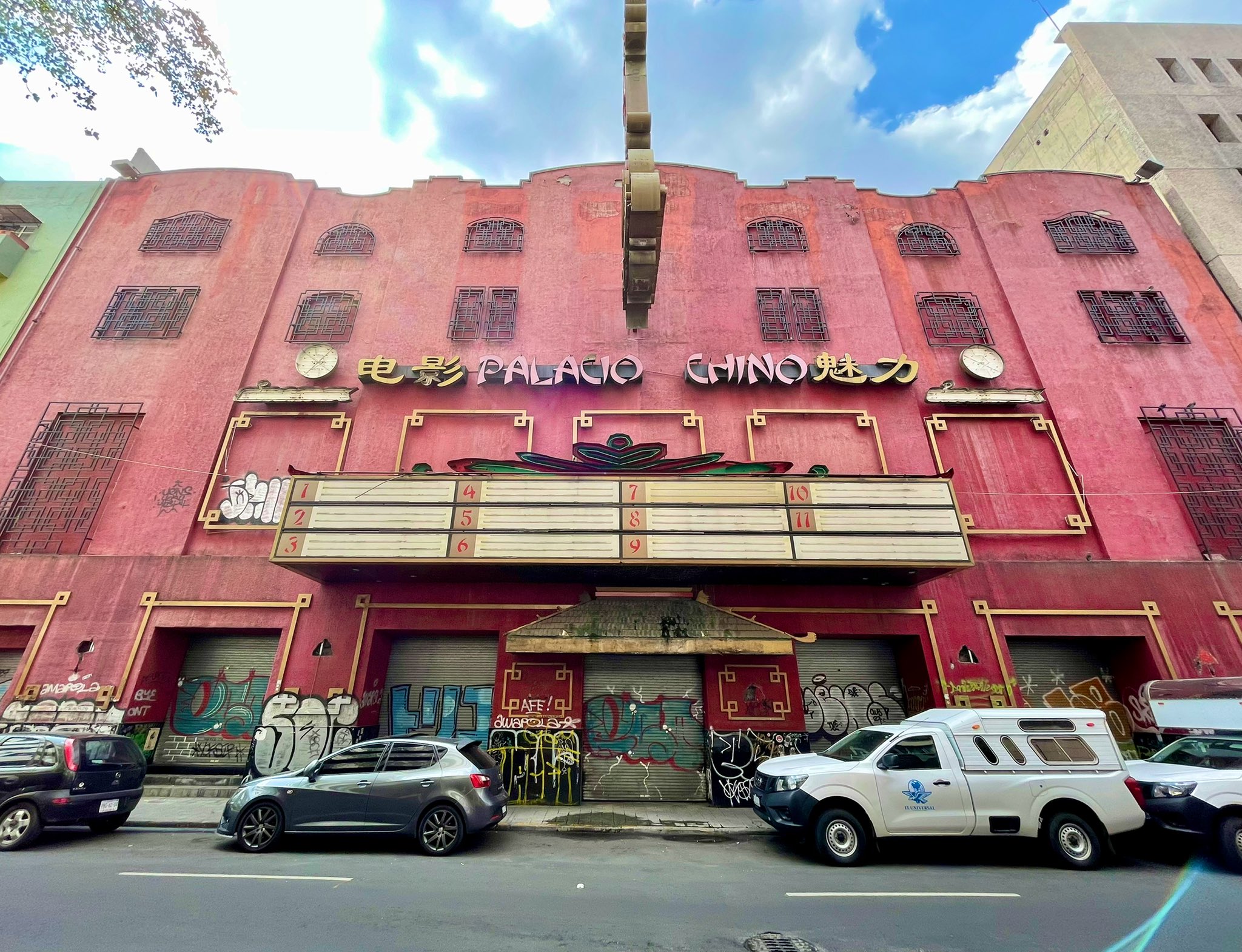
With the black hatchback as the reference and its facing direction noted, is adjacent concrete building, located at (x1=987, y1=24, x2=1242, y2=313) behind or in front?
behind

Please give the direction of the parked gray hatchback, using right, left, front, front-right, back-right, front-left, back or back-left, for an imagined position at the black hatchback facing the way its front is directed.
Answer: back

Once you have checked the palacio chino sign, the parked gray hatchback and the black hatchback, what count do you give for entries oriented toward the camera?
1

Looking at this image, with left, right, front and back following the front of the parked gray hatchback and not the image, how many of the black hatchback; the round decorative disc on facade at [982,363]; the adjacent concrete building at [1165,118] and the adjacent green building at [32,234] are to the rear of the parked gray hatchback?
2

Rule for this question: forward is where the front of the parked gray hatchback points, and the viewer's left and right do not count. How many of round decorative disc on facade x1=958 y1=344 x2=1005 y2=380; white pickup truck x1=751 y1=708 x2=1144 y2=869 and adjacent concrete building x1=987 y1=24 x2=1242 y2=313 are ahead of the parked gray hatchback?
0

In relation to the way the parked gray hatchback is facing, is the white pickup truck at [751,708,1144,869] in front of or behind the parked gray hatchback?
behind

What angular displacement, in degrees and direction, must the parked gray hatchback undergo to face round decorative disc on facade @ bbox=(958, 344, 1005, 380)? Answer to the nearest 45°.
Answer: approximately 180°

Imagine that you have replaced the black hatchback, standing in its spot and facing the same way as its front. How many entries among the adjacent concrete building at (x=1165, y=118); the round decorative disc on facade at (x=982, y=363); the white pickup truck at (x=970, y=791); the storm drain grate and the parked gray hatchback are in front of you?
0

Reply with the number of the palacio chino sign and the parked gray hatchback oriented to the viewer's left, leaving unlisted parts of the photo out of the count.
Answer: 1

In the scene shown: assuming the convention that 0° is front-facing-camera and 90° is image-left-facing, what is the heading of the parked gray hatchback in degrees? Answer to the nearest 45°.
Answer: approximately 90°

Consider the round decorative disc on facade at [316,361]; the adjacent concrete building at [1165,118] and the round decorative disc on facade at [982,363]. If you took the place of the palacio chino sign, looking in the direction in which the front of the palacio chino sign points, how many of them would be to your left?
2

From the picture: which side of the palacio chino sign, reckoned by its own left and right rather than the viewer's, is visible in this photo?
front

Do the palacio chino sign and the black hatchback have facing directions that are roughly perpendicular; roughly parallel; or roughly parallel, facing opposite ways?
roughly perpendicular

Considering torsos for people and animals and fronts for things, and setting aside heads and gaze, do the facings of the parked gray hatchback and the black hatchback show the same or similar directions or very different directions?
same or similar directions

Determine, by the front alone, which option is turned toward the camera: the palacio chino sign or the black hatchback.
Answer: the palacio chino sign
